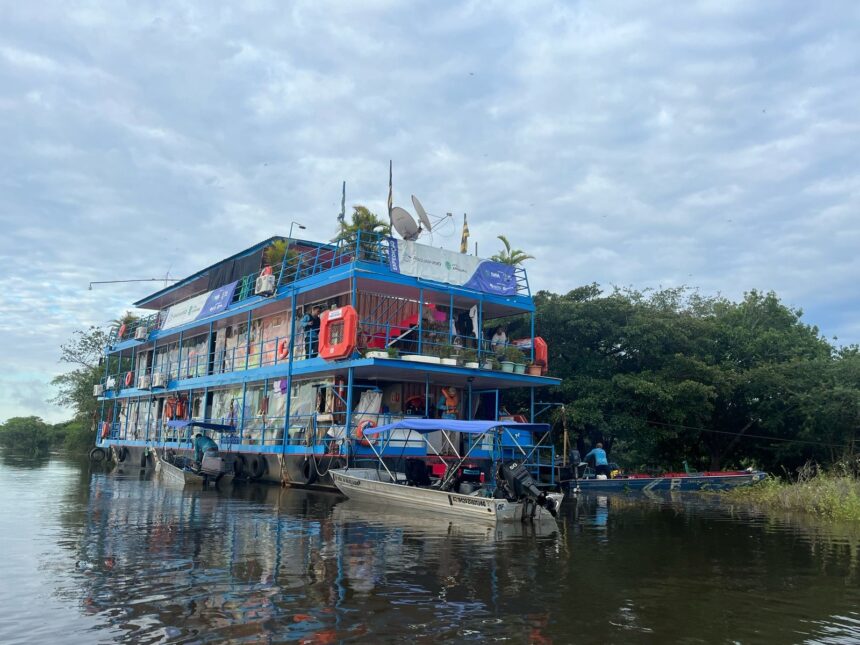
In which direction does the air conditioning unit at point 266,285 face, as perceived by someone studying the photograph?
facing the viewer and to the left of the viewer

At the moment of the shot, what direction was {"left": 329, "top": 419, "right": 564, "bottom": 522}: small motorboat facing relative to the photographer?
facing away from the viewer and to the left of the viewer

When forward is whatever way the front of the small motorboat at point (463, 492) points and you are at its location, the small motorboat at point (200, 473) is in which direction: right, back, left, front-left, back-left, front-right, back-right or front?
front

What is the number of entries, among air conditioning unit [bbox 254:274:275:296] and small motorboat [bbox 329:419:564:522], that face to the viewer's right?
0

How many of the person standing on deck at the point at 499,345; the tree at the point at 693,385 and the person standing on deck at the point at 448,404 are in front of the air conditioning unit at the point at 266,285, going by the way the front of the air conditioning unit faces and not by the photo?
0

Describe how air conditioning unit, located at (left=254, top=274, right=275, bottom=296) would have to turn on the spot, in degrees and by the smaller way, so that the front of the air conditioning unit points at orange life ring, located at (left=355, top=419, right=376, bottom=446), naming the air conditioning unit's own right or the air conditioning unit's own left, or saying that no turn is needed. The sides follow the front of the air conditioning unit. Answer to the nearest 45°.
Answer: approximately 90° to the air conditioning unit's own left

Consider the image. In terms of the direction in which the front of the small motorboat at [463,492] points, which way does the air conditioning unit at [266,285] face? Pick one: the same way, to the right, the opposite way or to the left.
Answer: to the left

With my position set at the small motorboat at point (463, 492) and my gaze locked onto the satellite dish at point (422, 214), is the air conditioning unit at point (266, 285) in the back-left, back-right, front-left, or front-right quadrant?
front-left

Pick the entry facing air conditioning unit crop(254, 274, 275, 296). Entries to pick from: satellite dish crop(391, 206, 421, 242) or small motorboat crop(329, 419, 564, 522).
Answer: the small motorboat
